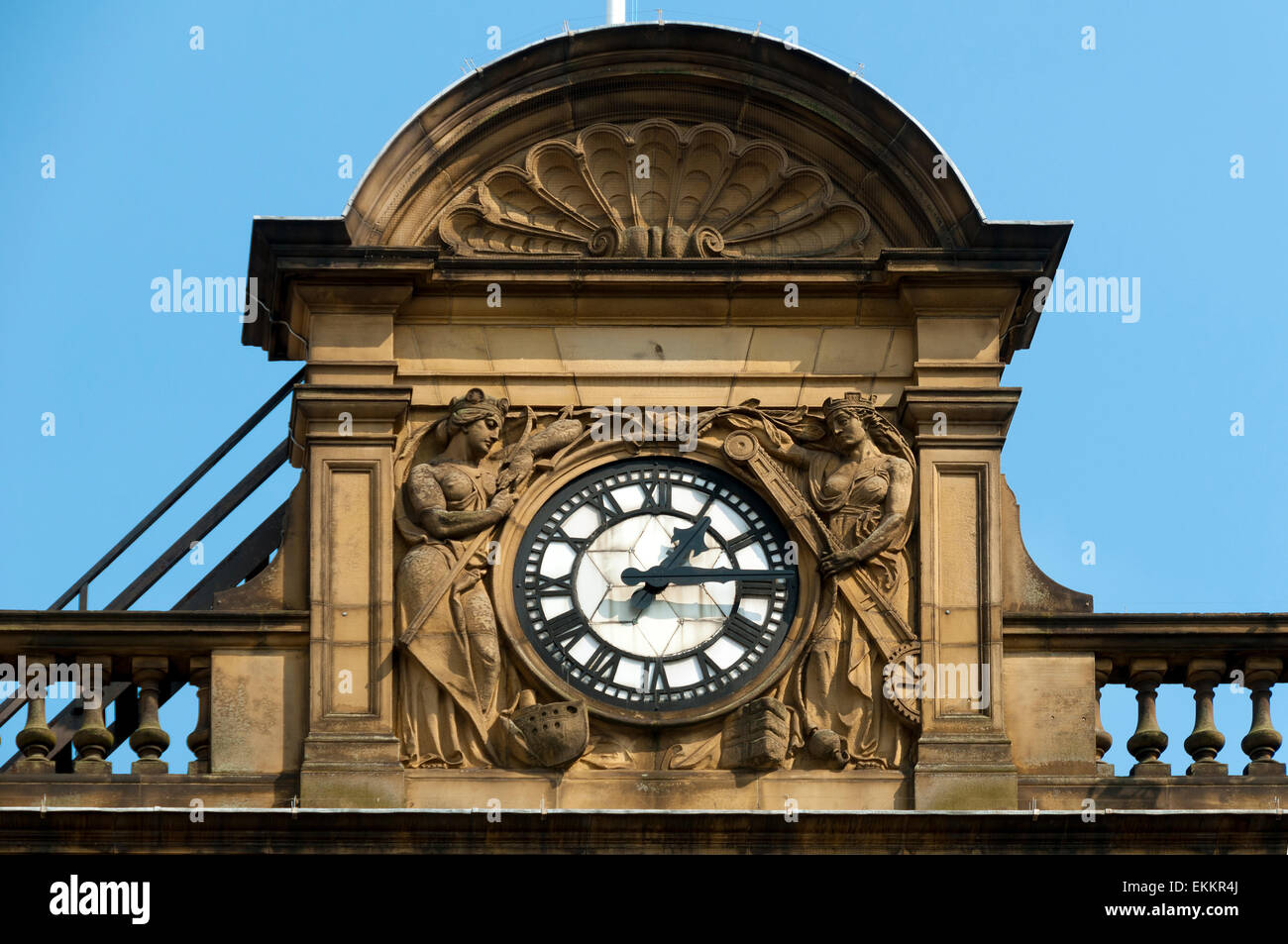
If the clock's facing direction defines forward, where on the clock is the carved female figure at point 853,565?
The carved female figure is roughly at 9 o'clock from the clock.

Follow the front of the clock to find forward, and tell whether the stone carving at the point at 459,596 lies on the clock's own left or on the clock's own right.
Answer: on the clock's own right

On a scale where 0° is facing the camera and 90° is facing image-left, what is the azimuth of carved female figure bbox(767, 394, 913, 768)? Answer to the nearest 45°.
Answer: approximately 45°

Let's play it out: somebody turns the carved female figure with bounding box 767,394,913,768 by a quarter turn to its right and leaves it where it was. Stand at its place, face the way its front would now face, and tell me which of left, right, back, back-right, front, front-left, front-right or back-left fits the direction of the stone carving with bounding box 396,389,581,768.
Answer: front-left

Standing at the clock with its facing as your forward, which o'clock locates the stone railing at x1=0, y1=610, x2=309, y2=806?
The stone railing is roughly at 3 o'clock from the clock.

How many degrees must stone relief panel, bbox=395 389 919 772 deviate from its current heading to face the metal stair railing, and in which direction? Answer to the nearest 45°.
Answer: approximately 90° to its right

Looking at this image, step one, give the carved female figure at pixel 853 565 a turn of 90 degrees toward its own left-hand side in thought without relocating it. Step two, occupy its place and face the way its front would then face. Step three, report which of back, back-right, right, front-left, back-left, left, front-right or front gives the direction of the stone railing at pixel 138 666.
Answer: back-right

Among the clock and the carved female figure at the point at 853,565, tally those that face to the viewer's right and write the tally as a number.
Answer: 0

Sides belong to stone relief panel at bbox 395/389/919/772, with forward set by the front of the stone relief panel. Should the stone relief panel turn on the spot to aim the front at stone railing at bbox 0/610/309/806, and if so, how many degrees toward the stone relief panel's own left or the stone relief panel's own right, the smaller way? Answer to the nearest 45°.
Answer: approximately 90° to the stone relief panel's own right

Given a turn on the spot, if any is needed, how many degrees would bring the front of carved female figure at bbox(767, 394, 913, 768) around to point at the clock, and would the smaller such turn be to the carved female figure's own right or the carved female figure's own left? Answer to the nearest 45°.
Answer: approximately 45° to the carved female figure's own right

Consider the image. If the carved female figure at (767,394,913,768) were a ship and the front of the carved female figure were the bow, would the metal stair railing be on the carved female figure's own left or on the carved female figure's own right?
on the carved female figure's own right
